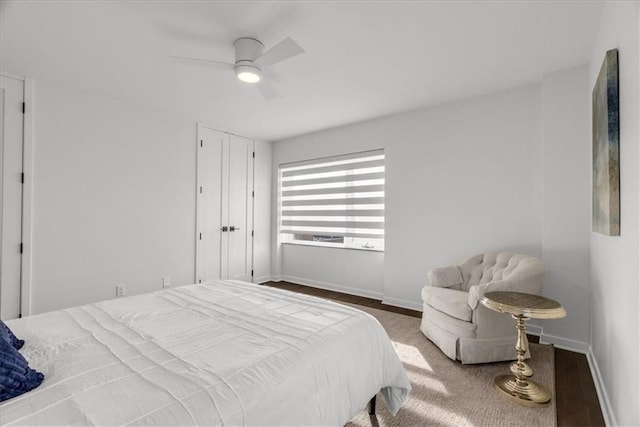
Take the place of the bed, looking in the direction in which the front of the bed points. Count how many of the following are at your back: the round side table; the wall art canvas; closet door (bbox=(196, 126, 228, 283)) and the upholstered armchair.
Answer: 0

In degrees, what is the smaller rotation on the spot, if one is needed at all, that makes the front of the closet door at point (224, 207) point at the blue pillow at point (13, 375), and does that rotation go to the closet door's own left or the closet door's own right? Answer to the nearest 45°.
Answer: approximately 45° to the closet door's own right

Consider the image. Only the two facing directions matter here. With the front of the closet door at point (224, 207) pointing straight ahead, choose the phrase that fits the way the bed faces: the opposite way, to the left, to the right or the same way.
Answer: to the left

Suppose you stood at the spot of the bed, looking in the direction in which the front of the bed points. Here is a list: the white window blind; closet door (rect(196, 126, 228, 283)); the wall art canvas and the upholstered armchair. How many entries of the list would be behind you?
0

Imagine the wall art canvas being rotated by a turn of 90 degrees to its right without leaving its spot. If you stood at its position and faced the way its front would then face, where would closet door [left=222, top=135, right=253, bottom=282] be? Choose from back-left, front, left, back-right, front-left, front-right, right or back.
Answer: left

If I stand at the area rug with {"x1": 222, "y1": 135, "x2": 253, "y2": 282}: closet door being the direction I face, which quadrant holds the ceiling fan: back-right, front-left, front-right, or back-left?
front-left

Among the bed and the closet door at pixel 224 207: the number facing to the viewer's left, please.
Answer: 0

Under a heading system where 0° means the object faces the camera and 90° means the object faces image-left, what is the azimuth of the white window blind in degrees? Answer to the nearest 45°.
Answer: approximately 45°

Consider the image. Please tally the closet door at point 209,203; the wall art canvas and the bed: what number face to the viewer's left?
1

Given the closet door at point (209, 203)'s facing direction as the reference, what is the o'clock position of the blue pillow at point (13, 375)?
The blue pillow is roughly at 2 o'clock from the closet door.

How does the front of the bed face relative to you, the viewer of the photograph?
facing away from the viewer and to the right of the viewer

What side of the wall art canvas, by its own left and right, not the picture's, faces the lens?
left

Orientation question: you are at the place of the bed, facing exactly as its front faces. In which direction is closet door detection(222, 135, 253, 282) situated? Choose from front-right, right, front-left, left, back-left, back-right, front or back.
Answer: front-left

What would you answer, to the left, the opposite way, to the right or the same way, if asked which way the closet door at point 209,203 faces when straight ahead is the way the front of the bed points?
to the right

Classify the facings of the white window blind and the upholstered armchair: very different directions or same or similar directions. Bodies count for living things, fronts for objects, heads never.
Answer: same or similar directions

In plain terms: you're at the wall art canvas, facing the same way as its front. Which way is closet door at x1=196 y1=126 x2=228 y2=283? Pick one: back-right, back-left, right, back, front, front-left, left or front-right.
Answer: front
